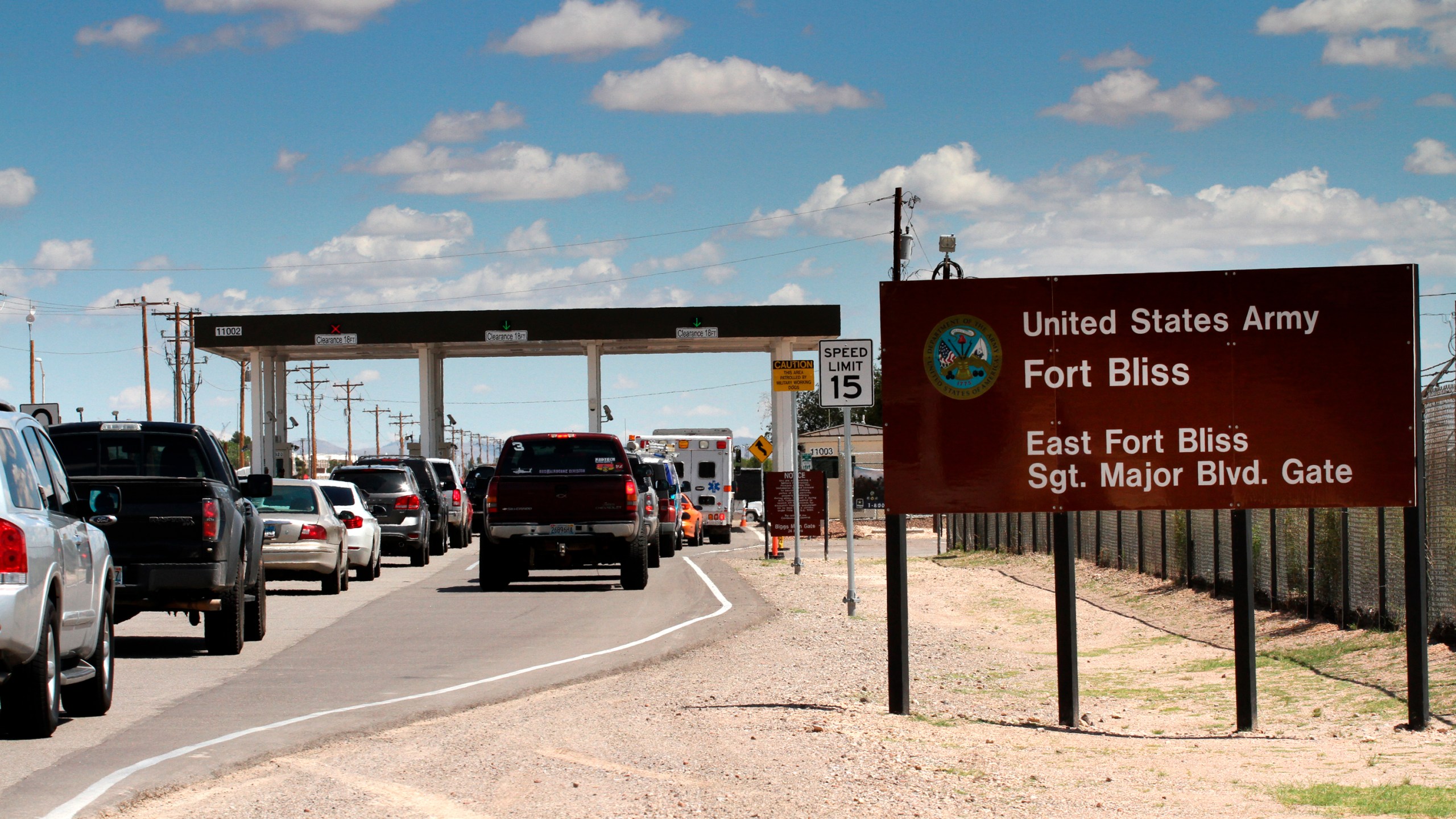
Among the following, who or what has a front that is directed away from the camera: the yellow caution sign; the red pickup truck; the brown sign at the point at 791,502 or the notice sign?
the red pickup truck

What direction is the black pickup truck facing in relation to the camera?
away from the camera

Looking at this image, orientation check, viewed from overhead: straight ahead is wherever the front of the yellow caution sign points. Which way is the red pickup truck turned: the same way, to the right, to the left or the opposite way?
the opposite way

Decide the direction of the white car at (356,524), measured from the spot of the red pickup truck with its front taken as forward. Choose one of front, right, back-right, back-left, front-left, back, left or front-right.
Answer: front-left

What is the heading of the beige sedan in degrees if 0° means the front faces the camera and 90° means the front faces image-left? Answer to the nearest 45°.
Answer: approximately 180°

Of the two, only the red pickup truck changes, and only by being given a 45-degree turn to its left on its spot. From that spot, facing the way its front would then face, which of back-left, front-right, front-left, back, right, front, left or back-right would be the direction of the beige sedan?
front-left

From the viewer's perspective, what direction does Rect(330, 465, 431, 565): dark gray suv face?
away from the camera

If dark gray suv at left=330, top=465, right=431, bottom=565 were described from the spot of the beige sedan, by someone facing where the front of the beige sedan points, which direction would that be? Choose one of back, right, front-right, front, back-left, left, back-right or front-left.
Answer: front

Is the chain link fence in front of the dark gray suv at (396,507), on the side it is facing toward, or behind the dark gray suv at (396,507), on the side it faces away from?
behind

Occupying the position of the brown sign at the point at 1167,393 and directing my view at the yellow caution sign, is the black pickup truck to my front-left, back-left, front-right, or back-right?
front-left

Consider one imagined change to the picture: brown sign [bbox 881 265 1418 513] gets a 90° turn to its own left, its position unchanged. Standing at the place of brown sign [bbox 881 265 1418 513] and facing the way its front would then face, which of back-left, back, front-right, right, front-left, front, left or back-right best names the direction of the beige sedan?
back-left

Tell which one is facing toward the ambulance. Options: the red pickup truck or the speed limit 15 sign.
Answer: the red pickup truck

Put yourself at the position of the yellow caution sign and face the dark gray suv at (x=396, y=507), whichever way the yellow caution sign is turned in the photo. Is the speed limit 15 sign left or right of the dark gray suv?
left

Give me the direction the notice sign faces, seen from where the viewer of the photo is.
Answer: facing the viewer

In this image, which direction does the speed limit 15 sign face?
toward the camera

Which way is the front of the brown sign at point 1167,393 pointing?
toward the camera

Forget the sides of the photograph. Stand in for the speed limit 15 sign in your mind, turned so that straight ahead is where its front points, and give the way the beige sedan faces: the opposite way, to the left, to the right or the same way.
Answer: the opposite way

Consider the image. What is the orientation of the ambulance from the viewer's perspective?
away from the camera

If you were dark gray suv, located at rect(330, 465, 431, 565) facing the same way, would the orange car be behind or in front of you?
in front

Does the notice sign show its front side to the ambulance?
no
